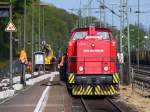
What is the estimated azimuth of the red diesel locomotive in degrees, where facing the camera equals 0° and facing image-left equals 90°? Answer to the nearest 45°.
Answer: approximately 0°

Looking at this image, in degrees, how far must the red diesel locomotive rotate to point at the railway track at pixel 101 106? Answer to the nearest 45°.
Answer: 0° — it already faces it
